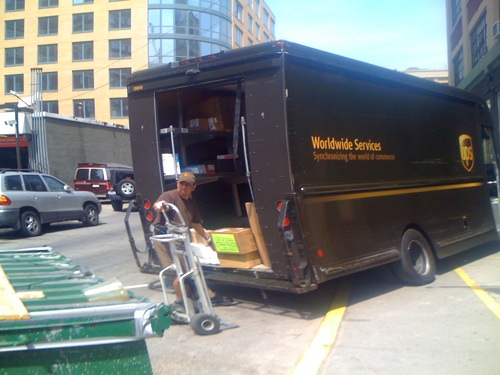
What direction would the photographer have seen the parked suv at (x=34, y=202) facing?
facing away from the viewer and to the right of the viewer

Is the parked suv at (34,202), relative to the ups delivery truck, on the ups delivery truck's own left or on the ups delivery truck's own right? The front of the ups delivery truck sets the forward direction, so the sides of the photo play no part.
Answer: on the ups delivery truck's own left

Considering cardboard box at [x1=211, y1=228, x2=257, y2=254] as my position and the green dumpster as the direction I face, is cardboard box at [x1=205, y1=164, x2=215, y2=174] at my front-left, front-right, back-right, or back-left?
back-right

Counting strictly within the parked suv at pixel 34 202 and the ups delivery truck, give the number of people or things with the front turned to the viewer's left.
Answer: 0

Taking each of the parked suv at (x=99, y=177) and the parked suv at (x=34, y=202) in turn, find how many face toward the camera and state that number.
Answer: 0

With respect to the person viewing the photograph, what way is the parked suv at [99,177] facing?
facing away from the viewer and to the left of the viewer

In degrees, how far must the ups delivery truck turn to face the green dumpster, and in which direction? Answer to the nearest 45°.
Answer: approximately 135° to its right

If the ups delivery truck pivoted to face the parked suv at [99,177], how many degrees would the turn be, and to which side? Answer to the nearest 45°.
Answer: approximately 90° to its left
